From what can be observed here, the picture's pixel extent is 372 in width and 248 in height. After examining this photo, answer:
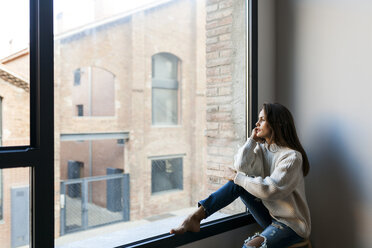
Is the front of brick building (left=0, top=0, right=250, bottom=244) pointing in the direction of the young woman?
yes

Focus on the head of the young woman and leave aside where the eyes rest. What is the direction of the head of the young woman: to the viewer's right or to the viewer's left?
to the viewer's left

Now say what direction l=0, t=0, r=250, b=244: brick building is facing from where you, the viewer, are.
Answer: facing the viewer

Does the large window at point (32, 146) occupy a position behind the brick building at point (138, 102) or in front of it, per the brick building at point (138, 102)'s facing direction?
in front
